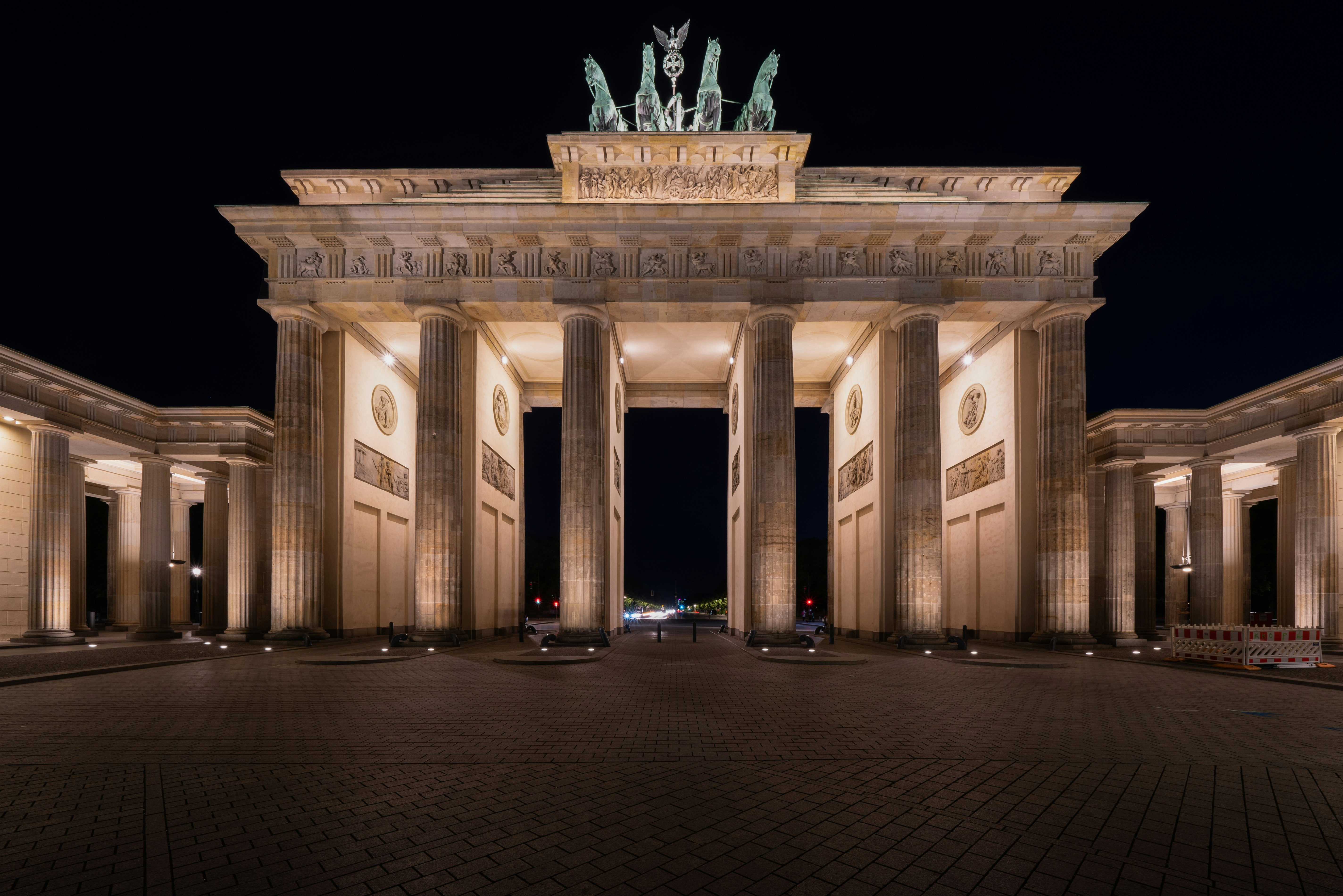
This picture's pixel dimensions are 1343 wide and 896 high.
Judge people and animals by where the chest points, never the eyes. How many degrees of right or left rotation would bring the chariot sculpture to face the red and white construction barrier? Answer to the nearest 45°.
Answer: approximately 45° to its left

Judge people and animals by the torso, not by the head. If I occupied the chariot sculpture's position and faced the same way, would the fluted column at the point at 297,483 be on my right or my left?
on my right

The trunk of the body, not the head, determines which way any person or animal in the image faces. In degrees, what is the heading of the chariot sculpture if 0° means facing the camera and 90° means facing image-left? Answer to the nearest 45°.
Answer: approximately 0°
